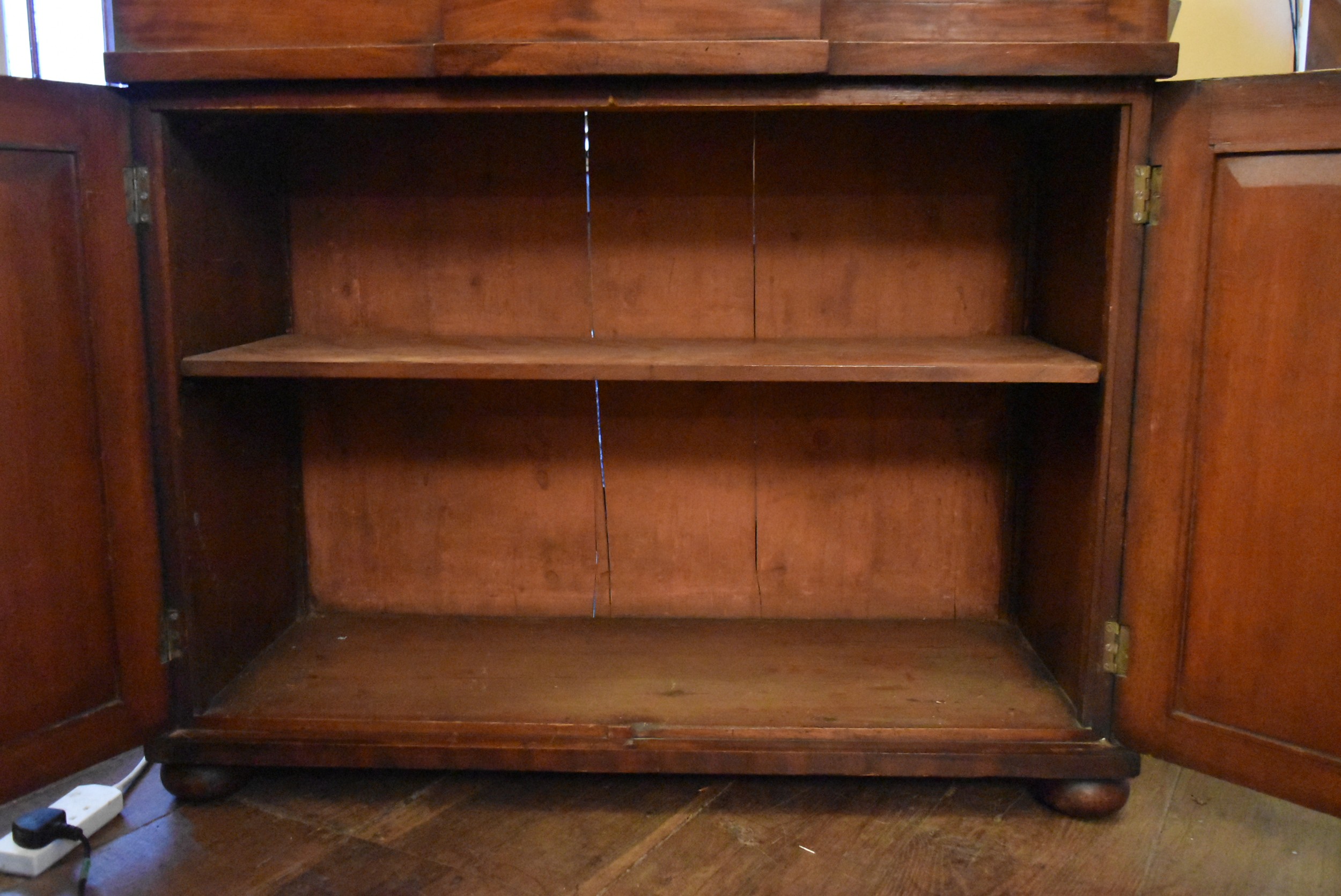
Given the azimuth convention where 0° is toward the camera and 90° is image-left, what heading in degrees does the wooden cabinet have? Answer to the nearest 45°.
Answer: approximately 0°

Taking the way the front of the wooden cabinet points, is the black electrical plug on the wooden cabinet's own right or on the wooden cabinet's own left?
on the wooden cabinet's own right

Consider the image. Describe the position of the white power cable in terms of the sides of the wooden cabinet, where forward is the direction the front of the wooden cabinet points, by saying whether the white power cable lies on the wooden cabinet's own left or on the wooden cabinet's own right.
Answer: on the wooden cabinet's own right

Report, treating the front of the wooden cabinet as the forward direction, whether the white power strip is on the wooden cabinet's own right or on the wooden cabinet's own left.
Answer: on the wooden cabinet's own right
